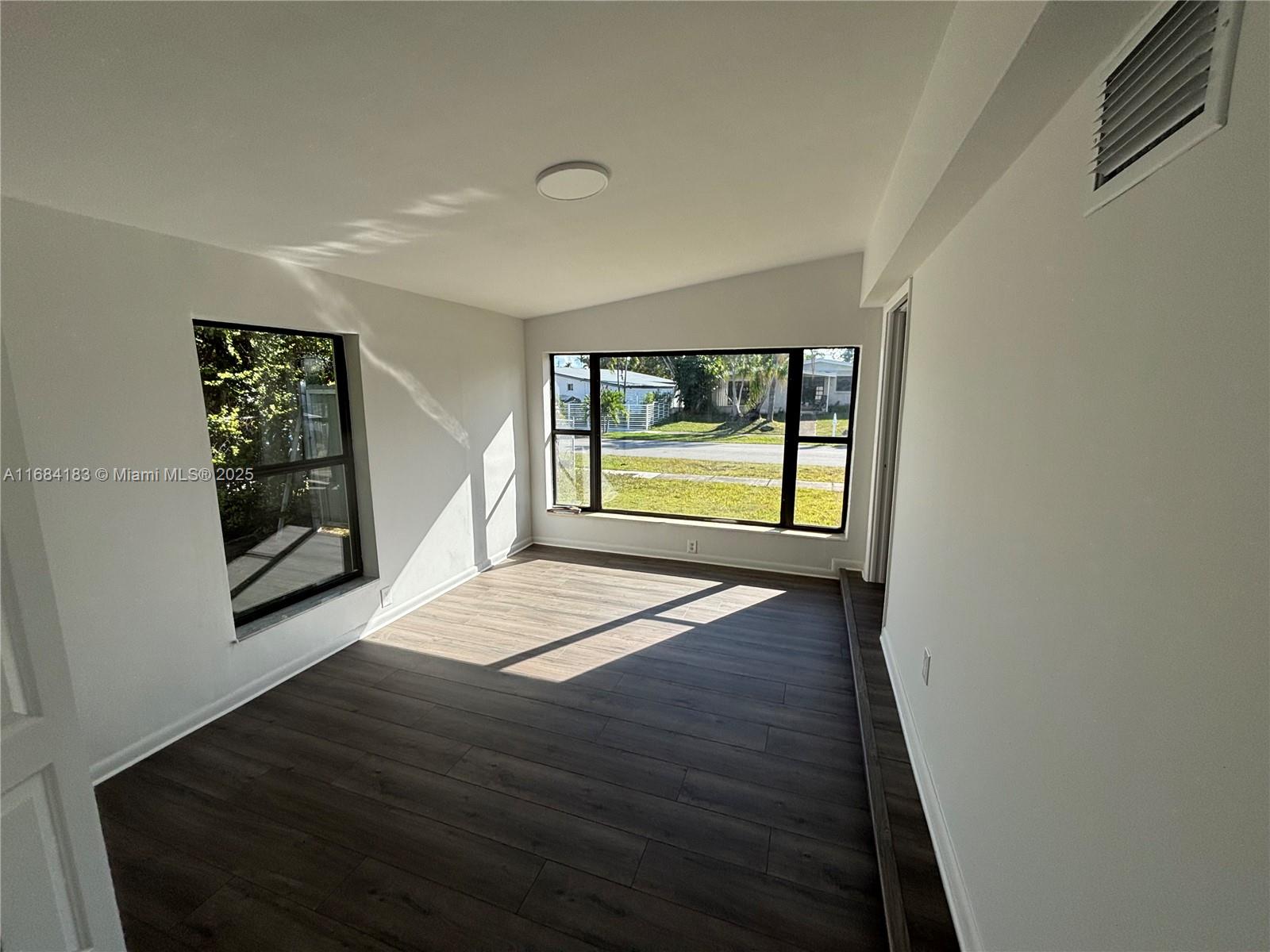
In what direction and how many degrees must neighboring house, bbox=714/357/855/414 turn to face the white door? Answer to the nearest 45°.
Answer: approximately 45° to its right

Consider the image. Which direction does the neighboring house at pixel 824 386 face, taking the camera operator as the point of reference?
facing the viewer

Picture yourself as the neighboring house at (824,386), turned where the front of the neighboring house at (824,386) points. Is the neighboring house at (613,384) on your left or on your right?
on your right

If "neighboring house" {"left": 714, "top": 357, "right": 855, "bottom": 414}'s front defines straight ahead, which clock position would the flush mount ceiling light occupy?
The flush mount ceiling light is roughly at 1 o'clock from the neighboring house.

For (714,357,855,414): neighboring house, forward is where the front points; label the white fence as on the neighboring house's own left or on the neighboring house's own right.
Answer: on the neighboring house's own right

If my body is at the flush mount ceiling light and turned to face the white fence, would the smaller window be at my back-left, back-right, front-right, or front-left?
front-left

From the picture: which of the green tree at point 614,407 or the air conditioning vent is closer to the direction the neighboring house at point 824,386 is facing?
the air conditioning vent

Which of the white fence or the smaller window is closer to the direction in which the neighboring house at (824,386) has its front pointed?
the smaller window

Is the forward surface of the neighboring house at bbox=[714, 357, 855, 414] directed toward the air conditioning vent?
yes

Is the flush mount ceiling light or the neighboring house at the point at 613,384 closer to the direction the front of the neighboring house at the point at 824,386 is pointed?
the flush mount ceiling light

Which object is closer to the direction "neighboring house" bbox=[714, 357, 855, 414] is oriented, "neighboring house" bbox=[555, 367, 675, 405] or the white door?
the white door

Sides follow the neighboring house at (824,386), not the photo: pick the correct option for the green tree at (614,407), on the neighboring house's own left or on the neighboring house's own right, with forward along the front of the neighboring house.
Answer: on the neighboring house's own right

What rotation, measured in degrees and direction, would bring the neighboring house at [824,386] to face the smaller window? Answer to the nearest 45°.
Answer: approximately 45° to its right
